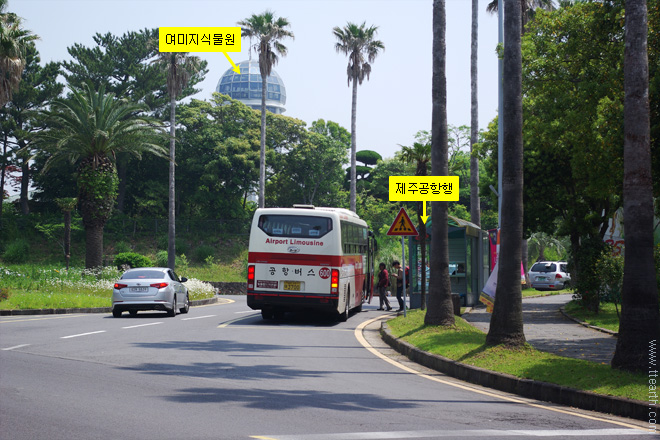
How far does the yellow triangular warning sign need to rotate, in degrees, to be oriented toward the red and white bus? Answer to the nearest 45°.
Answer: approximately 90° to its right

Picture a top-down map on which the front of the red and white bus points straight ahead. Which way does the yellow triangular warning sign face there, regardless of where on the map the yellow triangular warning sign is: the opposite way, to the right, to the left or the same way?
the opposite way

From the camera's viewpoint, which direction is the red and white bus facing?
away from the camera

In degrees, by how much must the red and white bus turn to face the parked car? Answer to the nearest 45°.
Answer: approximately 45° to its right

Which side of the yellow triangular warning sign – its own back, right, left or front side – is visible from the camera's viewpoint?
front

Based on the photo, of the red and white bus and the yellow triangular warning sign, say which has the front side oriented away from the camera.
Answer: the red and white bus

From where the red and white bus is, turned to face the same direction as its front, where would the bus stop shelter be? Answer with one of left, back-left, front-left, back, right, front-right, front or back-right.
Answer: front-right

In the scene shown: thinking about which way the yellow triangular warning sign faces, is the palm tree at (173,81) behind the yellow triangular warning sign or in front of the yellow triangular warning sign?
behind

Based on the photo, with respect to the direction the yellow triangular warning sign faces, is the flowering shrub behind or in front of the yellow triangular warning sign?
behind

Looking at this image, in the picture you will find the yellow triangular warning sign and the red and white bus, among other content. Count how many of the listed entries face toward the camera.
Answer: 1

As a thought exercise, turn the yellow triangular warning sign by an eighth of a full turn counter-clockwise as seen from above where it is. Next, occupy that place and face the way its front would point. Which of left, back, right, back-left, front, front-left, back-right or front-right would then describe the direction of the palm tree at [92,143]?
back

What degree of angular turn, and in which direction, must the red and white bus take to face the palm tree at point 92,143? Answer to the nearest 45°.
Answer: approximately 45° to its left
